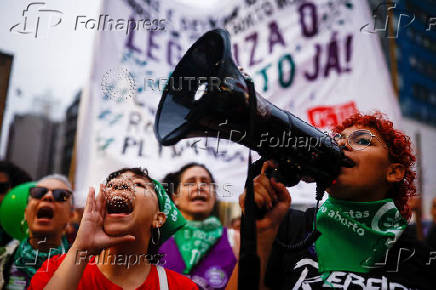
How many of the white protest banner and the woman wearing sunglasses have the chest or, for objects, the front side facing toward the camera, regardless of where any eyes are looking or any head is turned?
2

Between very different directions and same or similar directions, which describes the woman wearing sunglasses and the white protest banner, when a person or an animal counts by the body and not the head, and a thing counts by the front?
same or similar directions

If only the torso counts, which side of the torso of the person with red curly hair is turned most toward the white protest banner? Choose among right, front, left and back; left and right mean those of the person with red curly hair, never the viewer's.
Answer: right

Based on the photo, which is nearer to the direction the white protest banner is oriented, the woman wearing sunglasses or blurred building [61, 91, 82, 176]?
the woman wearing sunglasses

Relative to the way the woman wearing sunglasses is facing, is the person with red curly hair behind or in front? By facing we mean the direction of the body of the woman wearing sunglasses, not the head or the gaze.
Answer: in front

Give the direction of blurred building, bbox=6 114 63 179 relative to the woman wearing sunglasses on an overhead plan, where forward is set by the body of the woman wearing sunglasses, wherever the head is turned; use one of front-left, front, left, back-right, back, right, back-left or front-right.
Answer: back

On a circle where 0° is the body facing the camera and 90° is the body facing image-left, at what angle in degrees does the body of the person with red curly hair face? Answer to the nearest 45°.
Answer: approximately 45°

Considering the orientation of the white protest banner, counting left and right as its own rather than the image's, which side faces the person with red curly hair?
front

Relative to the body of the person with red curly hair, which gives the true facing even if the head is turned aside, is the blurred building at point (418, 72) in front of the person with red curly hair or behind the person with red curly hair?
behind

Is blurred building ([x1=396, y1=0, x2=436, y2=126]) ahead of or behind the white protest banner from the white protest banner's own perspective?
behind

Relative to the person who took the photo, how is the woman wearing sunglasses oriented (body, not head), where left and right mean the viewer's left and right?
facing the viewer

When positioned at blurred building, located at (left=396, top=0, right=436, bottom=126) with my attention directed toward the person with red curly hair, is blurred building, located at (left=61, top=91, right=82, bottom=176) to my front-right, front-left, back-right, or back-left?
front-right

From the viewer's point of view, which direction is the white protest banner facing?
toward the camera

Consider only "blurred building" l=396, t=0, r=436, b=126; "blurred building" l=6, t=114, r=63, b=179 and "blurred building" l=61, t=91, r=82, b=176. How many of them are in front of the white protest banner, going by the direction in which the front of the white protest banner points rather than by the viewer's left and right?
0

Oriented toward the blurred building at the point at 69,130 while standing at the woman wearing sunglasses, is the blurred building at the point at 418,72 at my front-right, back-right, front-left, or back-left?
front-right

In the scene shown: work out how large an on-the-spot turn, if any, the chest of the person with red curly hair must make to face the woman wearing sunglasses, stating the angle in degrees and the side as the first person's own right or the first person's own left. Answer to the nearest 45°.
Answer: approximately 45° to the first person's own right

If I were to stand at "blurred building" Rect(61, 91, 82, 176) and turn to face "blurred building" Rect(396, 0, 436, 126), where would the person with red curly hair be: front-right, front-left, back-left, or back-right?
front-right

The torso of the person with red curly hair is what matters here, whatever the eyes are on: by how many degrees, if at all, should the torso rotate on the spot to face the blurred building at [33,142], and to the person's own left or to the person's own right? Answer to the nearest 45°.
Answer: approximately 90° to the person's own right
